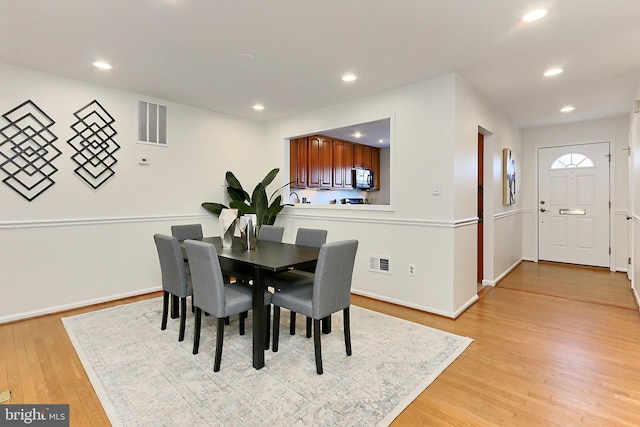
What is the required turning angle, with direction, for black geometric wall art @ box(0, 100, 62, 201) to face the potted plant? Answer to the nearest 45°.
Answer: approximately 45° to its left

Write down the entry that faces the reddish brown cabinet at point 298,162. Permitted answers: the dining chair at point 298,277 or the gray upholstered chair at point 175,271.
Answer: the gray upholstered chair

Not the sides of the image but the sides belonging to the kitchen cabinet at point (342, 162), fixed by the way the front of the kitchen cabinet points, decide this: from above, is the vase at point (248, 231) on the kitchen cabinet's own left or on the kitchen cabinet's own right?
on the kitchen cabinet's own right

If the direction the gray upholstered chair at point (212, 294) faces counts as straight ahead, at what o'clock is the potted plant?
The potted plant is roughly at 11 o'clock from the gray upholstered chair.

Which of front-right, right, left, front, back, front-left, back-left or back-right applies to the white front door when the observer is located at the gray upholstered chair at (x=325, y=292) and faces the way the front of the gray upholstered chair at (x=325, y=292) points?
right

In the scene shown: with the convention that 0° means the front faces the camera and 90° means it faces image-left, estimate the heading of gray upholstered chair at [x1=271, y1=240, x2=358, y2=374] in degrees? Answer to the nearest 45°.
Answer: approximately 135°
